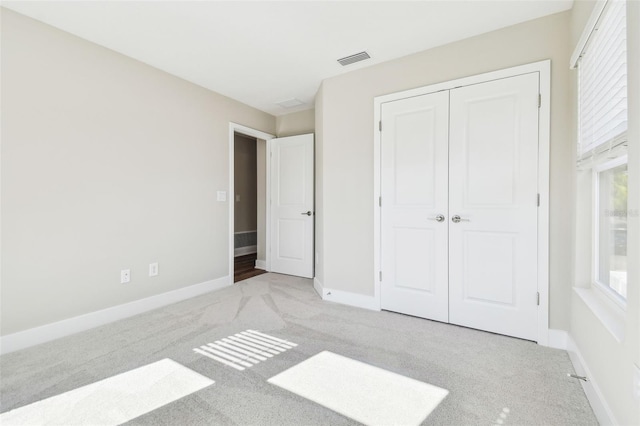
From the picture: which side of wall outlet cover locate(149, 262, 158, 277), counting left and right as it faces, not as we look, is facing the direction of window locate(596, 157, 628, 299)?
front

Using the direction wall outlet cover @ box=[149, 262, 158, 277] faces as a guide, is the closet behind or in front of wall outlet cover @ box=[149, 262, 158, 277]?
in front

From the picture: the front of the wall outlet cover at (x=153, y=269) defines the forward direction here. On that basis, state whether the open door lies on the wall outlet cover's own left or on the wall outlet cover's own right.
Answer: on the wall outlet cover's own left

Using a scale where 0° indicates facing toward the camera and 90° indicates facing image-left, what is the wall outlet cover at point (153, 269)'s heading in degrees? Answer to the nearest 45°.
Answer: approximately 315°

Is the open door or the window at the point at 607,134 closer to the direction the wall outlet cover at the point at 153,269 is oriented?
the window
